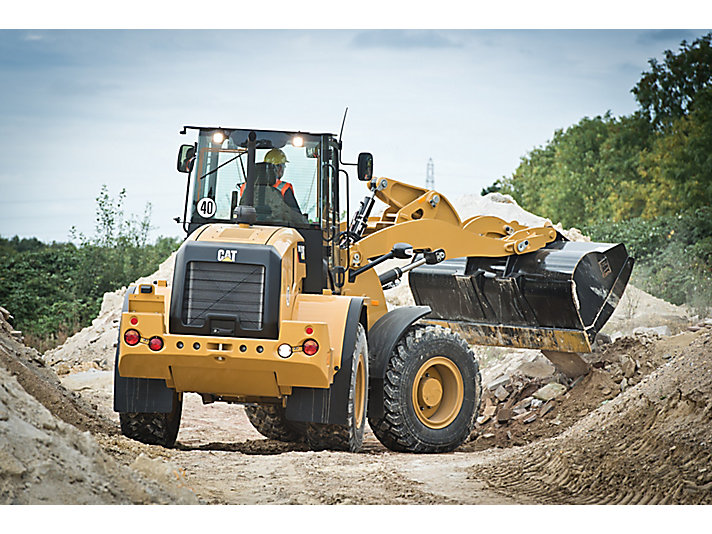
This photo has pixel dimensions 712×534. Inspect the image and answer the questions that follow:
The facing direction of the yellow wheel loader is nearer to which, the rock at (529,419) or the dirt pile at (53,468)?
the rock

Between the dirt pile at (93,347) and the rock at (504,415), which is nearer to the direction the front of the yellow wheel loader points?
the rock

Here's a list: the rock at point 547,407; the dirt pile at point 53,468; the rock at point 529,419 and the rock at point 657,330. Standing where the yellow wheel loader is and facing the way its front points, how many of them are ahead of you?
3

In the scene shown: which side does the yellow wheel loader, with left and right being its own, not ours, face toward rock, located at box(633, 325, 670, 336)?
front

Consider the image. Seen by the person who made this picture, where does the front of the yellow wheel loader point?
facing away from the viewer and to the right of the viewer

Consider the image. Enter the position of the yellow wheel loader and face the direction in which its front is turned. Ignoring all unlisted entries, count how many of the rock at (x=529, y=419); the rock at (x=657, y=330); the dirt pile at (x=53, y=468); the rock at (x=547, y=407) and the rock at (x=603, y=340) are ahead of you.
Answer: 4

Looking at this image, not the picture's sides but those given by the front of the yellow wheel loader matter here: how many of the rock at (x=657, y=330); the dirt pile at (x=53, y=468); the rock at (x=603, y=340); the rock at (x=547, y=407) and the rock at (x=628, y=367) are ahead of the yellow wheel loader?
4

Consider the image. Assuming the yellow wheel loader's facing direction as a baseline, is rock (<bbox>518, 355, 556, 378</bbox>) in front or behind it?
in front

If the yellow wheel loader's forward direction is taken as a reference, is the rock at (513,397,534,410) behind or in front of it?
in front

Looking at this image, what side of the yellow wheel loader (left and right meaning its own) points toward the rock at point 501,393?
front

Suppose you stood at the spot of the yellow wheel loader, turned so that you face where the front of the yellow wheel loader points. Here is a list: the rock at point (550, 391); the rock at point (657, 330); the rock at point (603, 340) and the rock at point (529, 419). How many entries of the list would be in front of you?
4

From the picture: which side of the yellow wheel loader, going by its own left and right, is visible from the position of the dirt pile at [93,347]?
left

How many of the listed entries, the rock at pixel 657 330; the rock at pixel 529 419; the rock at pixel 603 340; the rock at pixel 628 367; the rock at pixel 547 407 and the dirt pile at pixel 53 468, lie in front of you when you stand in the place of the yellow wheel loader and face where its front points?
5

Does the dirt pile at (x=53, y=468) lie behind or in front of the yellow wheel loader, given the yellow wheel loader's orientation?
behind
